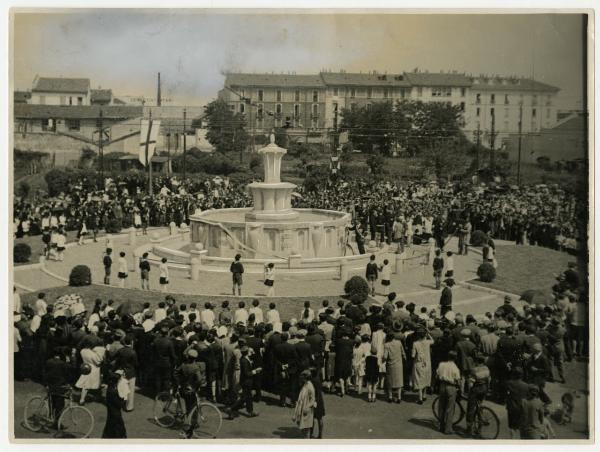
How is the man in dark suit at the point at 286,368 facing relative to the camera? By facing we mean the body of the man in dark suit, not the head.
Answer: away from the camera

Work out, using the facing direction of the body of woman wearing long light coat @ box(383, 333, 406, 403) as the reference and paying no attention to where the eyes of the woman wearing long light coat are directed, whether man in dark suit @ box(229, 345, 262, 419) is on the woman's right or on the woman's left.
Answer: on the woman's left

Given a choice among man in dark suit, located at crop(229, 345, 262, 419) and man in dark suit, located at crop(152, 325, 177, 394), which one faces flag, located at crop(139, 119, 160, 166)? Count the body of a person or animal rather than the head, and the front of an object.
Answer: man in dark suit, located at crop(152, 325, 177, 394)

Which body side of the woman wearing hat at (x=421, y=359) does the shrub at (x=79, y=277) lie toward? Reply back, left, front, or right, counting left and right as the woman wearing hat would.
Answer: left

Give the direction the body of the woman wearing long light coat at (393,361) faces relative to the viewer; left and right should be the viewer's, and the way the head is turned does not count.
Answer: facing away from the viewer

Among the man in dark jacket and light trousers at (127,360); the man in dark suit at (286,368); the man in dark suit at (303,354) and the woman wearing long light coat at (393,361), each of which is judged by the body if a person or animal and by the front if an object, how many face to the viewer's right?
0

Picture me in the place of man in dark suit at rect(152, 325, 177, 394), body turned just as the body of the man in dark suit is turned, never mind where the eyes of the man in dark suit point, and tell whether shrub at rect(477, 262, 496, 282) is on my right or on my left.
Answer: on my right

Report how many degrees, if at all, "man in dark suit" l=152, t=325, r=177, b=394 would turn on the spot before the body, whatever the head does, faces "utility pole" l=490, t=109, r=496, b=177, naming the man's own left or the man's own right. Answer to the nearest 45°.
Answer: approximately 45° to the man's own right

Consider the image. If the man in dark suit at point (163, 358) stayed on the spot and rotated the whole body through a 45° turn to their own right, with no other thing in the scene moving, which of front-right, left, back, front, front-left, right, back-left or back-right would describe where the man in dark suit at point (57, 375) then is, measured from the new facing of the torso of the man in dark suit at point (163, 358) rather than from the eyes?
back-left

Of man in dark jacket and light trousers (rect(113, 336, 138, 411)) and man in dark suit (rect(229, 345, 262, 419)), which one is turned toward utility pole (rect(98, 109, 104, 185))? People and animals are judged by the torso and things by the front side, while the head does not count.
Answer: man in dark jacket and light trousers (rect(113, 336, 138, 411))

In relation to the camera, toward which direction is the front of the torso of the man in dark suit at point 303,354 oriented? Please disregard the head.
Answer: away from the camera

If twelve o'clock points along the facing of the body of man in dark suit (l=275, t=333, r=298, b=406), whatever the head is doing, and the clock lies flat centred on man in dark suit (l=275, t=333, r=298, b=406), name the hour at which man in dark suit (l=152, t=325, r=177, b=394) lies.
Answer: man in dark suit (l=152, t=325, r=177, b=394) is roughly at 9 o'clock from man in dark suit (l=275, t=333, r=298, b=406).
